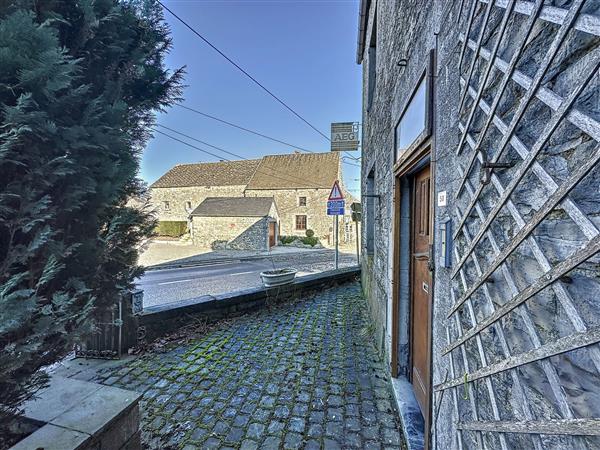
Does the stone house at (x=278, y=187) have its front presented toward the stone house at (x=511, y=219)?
yes

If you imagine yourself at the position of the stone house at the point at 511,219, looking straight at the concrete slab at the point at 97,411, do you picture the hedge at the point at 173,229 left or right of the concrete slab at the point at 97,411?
right

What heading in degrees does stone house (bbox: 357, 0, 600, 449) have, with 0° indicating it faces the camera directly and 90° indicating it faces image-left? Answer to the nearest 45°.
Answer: approximately 90°

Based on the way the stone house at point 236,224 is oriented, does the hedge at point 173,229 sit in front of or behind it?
behind

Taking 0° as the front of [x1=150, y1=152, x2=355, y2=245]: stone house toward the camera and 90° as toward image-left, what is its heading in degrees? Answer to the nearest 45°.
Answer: approximately 0°

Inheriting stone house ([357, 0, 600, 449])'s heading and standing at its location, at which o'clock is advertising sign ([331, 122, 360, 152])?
The advertising sign is roughly at 2 o'clock from the stone house.

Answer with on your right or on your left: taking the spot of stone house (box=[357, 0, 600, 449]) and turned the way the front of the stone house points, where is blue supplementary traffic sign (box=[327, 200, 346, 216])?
on your right
